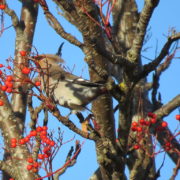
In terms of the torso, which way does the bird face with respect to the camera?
to the viewer's left
